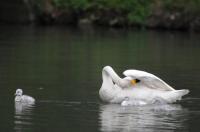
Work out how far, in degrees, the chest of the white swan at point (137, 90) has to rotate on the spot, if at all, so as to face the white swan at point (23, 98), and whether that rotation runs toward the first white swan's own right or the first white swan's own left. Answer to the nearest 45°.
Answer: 0° — it already faces it

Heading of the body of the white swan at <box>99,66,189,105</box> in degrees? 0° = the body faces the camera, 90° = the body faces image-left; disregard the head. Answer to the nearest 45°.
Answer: approximately 90°
